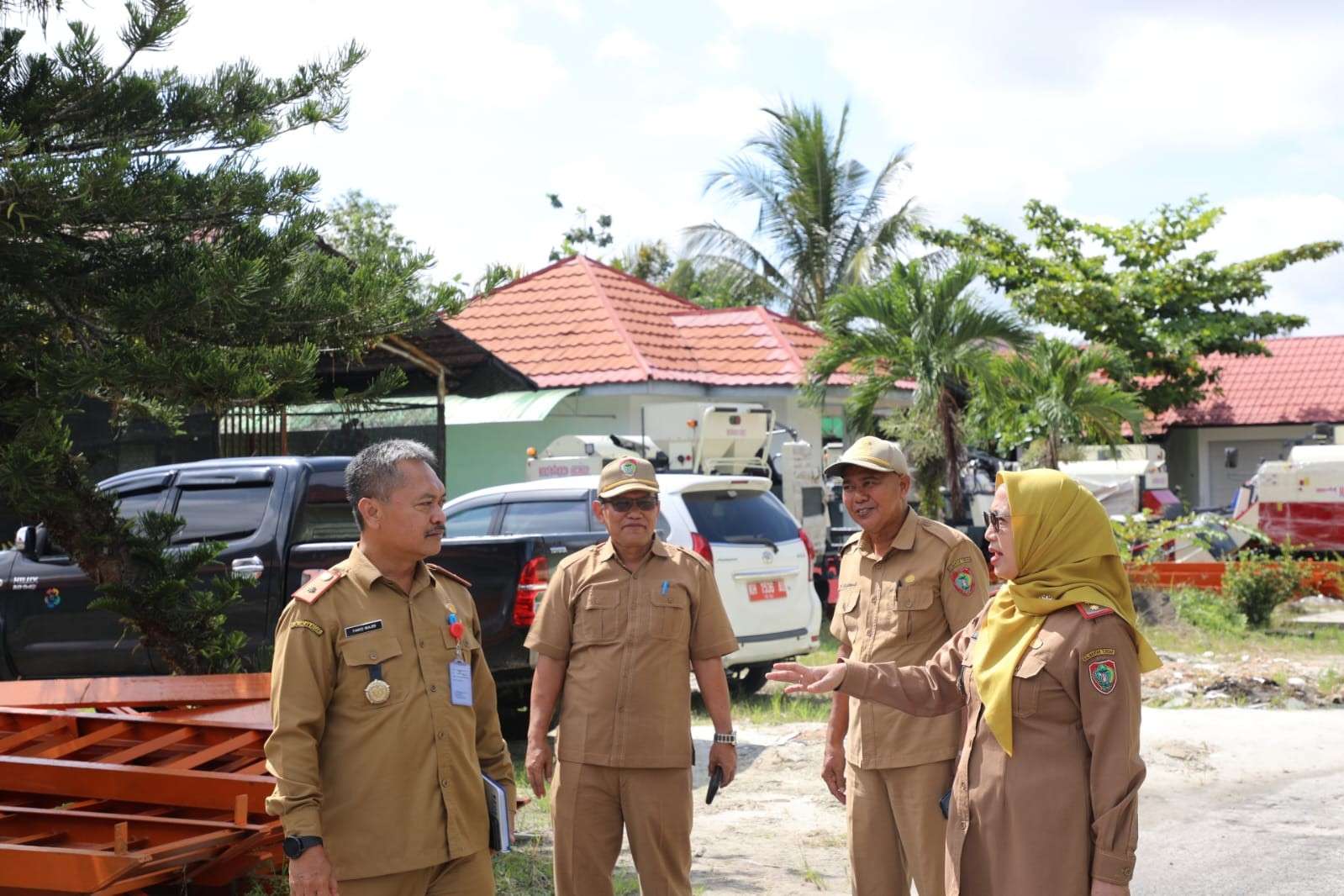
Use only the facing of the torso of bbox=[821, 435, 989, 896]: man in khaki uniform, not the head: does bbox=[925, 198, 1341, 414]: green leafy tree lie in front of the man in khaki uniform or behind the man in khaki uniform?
behind

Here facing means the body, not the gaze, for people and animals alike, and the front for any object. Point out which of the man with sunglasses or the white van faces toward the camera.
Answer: the man with sunglasses

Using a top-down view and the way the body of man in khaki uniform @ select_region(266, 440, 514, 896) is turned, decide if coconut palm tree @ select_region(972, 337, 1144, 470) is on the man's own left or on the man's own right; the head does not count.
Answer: on the man's own left

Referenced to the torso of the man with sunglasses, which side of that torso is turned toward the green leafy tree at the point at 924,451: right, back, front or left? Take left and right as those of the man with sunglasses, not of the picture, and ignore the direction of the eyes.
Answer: back

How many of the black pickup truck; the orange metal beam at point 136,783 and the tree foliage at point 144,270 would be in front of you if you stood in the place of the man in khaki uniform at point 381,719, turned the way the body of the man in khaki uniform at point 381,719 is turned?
0

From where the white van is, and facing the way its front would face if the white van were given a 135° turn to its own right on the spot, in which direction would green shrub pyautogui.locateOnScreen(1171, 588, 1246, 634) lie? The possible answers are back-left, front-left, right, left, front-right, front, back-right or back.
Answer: front-left

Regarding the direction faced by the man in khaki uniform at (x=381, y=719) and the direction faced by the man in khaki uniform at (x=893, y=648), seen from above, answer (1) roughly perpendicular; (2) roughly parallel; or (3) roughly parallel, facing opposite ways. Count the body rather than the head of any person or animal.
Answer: roughly perpendicular

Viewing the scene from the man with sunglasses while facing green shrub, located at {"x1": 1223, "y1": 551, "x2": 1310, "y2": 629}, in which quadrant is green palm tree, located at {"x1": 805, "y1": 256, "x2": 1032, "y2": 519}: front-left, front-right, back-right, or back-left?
front-left

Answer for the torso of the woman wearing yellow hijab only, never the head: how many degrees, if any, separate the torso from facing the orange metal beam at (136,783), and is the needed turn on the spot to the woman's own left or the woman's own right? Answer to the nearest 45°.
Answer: approximately 45° to the woman's own right

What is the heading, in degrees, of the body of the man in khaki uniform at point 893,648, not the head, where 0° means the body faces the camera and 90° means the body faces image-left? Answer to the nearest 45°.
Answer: approximately 45°

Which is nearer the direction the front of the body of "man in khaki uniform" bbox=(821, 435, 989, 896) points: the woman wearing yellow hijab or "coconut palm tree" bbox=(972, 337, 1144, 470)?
the woman wearing yellow hijab

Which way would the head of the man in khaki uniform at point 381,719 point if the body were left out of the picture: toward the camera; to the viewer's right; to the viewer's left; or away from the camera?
to the viewer's right

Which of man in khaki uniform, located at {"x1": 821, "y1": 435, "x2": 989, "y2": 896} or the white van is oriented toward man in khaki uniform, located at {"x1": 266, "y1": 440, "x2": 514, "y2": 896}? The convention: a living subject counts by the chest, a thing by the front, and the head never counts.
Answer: man in khaki uniform, located at {"x1": 821, "y1": 435, "x2": 989, "y2": 896}

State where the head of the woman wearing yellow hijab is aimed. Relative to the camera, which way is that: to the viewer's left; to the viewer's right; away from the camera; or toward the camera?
to the viewer's left

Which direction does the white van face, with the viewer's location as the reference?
facing away from the viewer and to the left of the viewer

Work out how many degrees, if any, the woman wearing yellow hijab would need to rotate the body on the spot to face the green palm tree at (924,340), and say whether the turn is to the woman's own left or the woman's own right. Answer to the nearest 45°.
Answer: approximately 135° to the woman's own right

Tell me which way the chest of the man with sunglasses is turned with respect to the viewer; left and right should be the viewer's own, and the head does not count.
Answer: facing the viewer

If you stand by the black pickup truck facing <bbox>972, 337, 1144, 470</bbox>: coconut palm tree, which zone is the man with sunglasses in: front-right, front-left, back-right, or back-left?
back-right

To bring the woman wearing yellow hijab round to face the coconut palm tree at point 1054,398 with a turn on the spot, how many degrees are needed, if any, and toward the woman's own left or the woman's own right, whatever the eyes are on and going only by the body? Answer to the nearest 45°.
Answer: approximately 135° to the woman's own right

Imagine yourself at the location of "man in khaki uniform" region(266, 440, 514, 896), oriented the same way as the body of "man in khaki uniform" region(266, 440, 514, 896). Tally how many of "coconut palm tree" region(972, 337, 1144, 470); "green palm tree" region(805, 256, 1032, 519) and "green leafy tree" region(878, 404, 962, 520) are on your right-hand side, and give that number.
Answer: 0

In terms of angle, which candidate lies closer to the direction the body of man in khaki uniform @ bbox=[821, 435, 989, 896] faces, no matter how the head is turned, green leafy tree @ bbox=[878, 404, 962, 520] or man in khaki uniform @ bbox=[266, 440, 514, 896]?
the man in khaki uniform

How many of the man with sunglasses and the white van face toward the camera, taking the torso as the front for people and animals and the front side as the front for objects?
1
